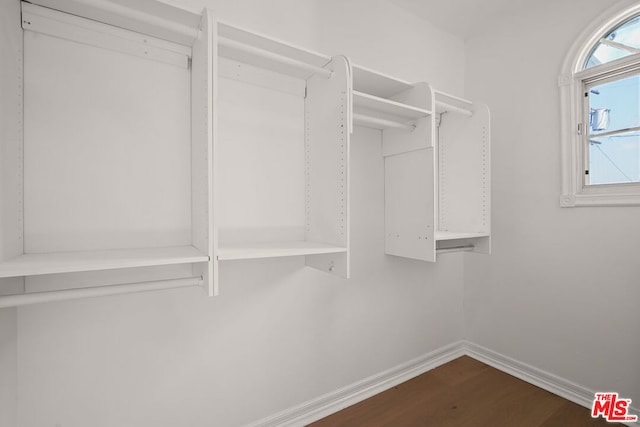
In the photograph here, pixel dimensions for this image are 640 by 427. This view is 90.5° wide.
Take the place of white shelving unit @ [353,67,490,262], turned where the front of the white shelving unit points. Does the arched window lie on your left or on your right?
on your left

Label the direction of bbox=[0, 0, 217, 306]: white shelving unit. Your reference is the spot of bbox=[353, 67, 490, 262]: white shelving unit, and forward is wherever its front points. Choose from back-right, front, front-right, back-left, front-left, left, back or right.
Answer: right

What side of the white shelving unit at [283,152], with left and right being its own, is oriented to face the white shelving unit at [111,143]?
right

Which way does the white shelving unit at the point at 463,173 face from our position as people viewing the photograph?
facing the viewer and to the right of the viewer

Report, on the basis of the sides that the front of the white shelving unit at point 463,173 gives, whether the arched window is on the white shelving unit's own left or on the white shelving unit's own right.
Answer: on the white shelving unit's own left

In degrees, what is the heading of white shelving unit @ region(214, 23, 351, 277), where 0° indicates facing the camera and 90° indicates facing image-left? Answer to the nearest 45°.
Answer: approximately 315°

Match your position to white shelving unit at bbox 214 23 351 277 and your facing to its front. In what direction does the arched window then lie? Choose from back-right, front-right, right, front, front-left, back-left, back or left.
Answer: front-left

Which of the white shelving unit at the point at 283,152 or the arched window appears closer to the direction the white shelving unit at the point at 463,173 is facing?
the arched window

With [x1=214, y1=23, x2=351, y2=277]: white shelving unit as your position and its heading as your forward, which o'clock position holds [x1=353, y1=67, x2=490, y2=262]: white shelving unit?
[x1=353, y1=67, x2=490, y2=262]: white shelving unit is roughly at 10 o'clock from [x1=214, y1=23, x2=351, y2=277]: white shelving unit.

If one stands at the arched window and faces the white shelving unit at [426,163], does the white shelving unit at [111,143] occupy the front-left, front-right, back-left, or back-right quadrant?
front-left

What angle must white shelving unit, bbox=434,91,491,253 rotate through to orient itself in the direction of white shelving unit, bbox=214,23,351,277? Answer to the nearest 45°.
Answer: approximately 90° to its right

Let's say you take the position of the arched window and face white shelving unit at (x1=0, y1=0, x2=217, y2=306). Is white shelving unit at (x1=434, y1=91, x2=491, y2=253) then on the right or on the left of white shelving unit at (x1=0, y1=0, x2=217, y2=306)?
right

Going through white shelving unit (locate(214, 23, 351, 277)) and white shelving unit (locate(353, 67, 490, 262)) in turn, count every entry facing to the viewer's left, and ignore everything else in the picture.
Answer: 0
